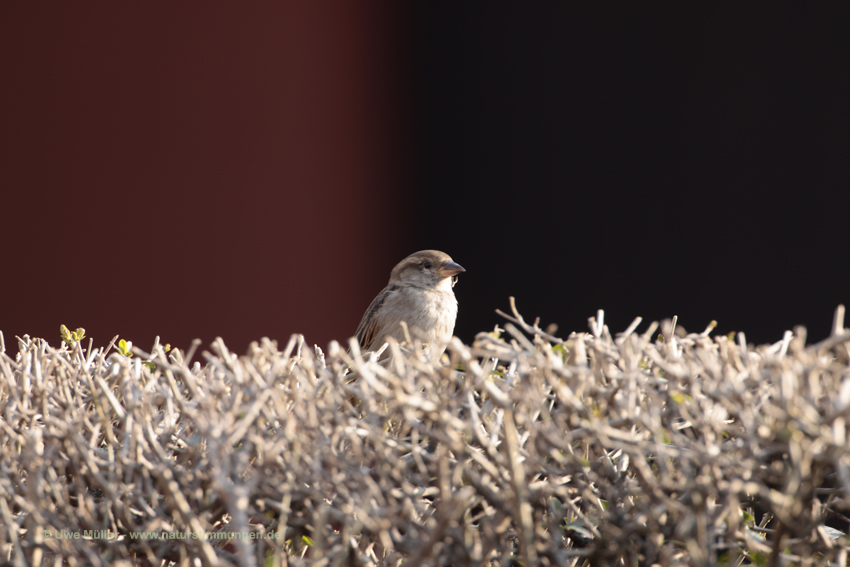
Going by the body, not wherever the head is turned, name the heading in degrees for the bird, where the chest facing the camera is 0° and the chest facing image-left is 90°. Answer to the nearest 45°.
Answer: approximately 315°
